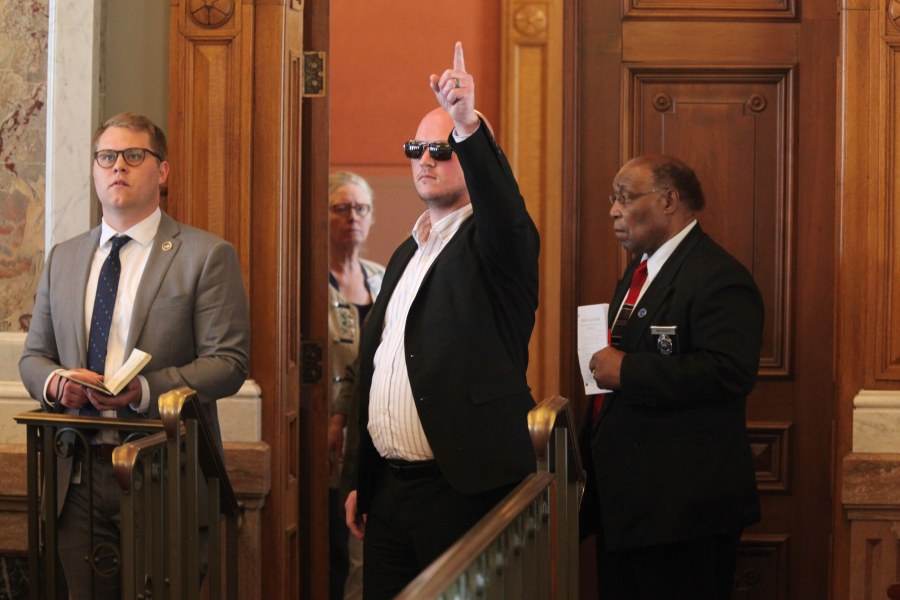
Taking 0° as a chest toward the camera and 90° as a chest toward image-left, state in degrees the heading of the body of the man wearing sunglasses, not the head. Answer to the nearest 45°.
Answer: approximately 45°

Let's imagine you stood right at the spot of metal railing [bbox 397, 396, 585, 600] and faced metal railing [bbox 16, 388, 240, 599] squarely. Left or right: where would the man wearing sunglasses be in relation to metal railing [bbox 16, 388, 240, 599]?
right

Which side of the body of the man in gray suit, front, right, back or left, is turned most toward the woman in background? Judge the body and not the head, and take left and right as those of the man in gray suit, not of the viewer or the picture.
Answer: back

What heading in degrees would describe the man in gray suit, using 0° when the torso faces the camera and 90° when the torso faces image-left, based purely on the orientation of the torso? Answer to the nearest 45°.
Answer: approximately 45°

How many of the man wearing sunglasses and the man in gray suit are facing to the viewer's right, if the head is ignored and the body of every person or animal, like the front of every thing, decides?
0

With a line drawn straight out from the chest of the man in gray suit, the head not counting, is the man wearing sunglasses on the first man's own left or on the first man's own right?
on the first man's own left

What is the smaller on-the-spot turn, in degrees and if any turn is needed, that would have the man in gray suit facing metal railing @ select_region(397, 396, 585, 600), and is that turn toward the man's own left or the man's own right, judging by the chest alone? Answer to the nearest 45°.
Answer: approximately 90° to the man's own left

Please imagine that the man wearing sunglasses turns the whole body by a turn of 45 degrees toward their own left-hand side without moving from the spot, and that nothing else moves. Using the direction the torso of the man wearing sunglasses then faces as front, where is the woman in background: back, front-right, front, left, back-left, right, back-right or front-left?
back
